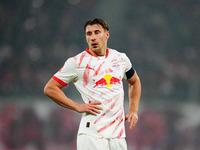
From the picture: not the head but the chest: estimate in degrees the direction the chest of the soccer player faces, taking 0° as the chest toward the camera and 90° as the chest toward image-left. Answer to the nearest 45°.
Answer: approximately 0°
